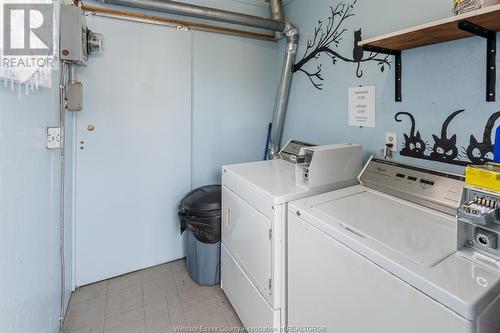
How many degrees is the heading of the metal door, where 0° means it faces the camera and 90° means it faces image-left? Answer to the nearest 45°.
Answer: approximately 315°

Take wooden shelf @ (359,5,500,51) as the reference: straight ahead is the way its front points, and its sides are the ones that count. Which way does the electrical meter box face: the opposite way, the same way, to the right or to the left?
the opposite way

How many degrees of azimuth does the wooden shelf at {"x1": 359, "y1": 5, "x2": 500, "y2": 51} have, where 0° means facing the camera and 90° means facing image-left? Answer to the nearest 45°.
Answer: approximately 45°

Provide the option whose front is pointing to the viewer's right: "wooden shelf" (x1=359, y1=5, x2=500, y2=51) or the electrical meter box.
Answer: the electrical meter box

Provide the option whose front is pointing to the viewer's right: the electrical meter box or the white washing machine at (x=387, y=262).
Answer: the electrical meter box

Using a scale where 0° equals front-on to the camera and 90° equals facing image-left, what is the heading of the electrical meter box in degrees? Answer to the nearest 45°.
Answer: approximately 270°
